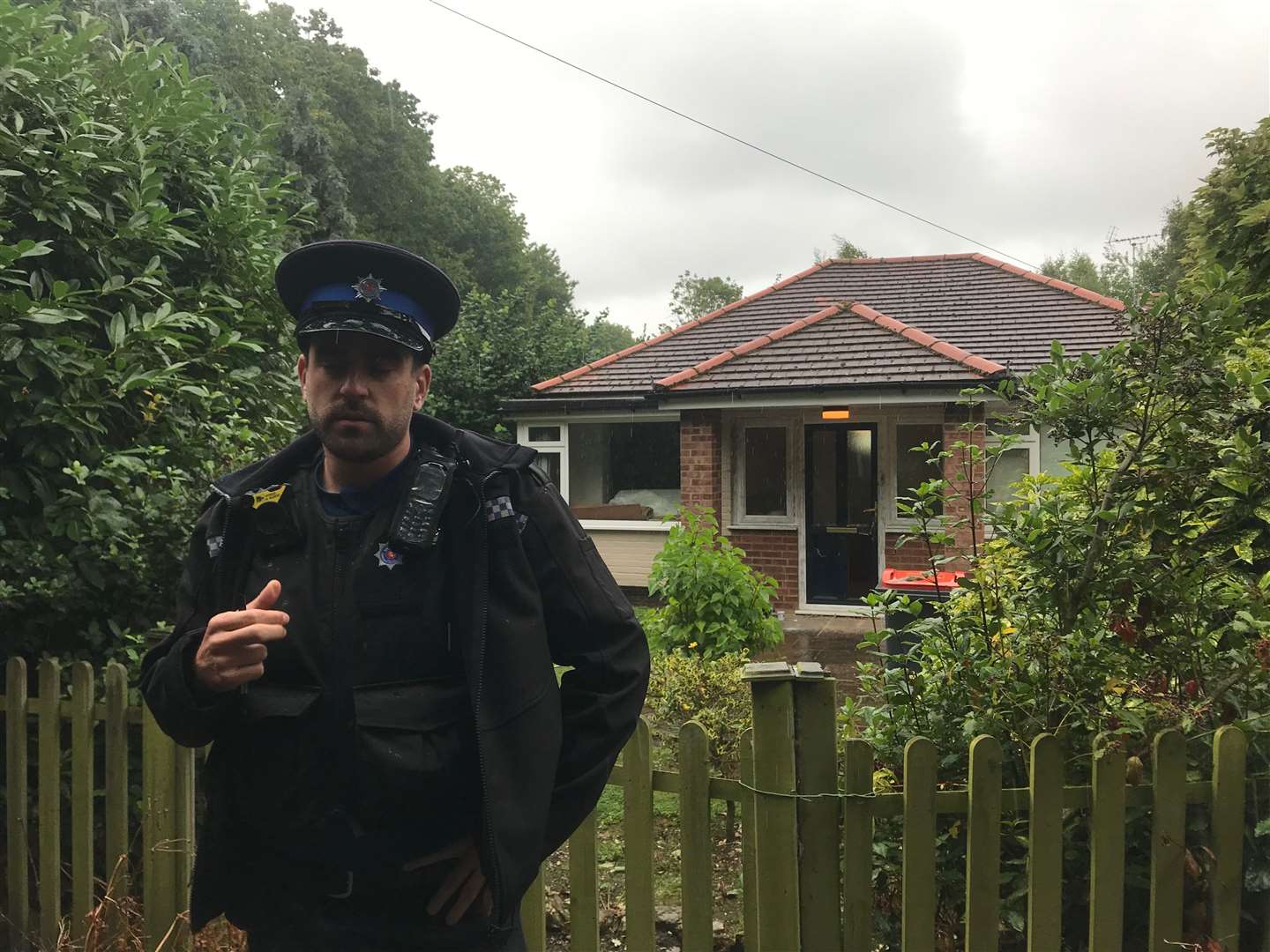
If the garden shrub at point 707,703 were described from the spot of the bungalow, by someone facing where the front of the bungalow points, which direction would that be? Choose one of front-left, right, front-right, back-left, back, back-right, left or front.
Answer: front

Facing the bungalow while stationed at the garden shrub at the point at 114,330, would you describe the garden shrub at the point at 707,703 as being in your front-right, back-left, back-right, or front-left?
front-right

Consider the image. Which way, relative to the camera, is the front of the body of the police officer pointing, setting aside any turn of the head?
toward the camera

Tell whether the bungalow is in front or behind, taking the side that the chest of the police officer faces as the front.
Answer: behind

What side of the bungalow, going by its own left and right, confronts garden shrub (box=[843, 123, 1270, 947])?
front

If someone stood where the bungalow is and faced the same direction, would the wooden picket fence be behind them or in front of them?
in front

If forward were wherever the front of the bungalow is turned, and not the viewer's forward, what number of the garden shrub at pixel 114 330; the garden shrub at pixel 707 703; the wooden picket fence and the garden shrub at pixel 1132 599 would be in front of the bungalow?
4

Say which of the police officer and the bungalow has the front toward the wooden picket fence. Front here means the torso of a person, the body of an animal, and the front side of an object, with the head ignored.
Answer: the bungalow

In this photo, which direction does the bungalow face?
toward the camera

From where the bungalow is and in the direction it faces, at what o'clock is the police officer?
The police officer is roughly at 12 o'clock from the bungalow.

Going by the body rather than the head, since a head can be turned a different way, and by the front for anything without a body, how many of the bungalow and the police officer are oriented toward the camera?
2

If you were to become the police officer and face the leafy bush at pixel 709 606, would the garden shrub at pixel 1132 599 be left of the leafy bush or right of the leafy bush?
right

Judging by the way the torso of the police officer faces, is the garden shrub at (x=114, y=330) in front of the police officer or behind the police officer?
behind
